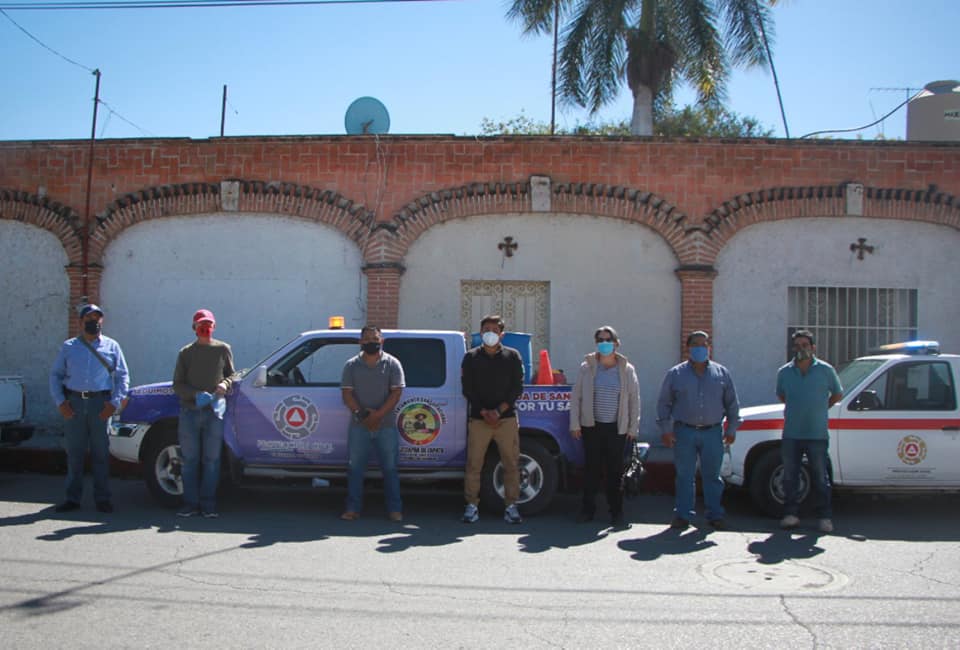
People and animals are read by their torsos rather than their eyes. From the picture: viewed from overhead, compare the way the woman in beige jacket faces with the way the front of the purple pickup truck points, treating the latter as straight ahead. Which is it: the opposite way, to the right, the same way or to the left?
to the left

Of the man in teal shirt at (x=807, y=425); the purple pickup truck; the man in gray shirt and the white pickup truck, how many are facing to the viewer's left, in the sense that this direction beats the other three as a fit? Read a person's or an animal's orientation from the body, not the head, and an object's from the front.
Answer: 2

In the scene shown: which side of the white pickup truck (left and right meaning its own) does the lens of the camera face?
left

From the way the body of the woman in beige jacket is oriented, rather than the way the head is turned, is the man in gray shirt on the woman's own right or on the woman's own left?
on the woman's own right

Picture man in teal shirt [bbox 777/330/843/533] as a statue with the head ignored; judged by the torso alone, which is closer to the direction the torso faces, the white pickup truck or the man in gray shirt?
the man in gray shirt

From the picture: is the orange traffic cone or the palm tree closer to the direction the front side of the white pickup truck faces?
the orange traffic cone

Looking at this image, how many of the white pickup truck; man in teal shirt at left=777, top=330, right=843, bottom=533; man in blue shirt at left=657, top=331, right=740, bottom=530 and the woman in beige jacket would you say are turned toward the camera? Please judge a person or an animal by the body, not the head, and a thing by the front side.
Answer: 3

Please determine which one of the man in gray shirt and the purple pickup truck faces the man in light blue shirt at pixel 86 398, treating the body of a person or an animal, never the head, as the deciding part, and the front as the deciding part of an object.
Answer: the purple pickup truck

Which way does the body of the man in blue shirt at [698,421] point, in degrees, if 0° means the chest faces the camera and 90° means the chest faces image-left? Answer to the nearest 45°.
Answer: approximately 0°

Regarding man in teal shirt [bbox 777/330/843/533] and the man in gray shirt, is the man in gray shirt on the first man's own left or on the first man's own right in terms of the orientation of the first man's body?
on the first man's own right
